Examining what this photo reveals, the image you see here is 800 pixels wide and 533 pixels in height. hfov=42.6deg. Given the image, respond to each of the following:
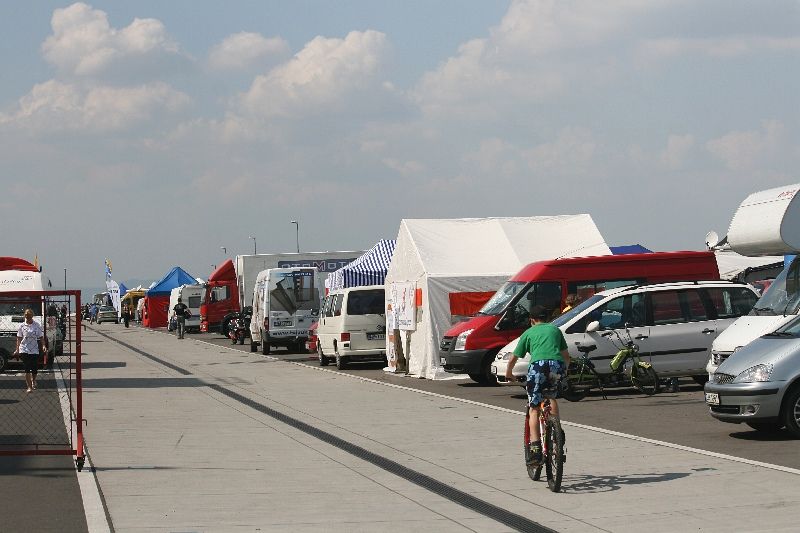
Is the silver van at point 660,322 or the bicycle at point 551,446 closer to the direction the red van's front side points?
the bicycle

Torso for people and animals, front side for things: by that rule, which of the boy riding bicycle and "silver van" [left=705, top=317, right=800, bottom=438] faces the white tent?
the boy riding bicycle

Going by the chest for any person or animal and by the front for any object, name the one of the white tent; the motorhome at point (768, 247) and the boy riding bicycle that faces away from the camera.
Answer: the boy riding bicycle

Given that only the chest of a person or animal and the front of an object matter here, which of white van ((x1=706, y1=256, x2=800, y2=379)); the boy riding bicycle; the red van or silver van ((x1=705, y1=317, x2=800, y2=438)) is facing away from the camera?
the boy riding bicycle

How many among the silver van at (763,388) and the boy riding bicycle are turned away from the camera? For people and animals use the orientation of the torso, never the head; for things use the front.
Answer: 1

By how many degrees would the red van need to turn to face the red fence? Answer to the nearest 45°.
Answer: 0° — it already faces it

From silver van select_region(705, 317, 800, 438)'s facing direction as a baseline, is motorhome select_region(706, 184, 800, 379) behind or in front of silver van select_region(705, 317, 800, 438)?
behind

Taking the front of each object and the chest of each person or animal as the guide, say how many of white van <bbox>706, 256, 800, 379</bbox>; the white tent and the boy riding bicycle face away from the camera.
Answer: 1

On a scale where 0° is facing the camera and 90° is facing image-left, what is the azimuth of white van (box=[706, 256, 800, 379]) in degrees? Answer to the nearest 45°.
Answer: approximately 45°

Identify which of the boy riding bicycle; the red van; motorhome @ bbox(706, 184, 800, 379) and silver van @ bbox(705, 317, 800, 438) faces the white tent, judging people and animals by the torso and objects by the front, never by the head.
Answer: the boy riding bicycle

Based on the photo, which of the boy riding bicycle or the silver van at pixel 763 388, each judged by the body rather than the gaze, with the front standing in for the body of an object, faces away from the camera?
the boy riding bicycle
